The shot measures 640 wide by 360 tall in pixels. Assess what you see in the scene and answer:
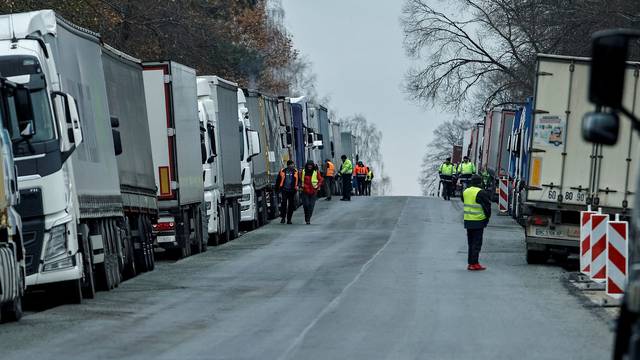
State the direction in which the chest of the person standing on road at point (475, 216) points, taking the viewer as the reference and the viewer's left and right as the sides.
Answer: facing away from the viewer and to the right of the viewer
